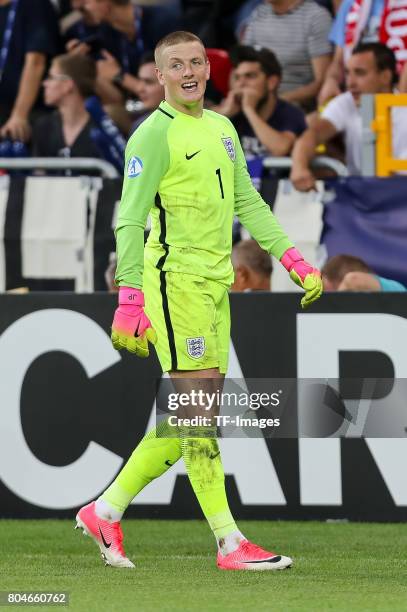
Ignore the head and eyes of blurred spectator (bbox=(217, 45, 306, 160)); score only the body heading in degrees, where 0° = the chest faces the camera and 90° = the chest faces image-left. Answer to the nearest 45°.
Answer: approximately 45°

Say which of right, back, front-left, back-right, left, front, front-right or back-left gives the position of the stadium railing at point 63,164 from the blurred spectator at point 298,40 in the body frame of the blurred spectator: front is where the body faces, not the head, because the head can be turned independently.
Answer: front-right

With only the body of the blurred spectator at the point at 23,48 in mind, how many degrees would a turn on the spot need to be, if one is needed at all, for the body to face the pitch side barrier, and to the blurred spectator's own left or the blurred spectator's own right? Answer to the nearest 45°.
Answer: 0° — they already face it

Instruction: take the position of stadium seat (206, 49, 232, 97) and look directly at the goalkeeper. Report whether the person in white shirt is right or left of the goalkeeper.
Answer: left

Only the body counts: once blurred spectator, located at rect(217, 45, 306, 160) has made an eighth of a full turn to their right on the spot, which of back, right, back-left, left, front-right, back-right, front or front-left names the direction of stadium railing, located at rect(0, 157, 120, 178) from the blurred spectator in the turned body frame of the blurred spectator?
front

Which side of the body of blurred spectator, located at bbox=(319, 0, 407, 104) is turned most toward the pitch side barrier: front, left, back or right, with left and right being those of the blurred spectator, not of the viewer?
front

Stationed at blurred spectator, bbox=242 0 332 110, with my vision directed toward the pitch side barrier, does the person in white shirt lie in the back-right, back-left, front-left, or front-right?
front-left

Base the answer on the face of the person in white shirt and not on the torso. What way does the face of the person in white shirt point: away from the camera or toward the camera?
toward the camera

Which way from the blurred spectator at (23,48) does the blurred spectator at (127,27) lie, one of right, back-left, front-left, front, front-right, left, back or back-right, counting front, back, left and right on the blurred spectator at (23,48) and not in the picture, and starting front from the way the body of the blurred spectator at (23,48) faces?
left

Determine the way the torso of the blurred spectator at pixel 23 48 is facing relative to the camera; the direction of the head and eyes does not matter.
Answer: toward the camera

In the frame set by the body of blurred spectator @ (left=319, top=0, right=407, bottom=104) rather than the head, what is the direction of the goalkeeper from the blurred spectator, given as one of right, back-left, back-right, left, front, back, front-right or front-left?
front

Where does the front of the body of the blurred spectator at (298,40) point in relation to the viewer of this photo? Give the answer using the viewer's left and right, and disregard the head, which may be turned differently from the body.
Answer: facing the viewer

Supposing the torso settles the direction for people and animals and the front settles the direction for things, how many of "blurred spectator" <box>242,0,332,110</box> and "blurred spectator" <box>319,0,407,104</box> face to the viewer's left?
0
